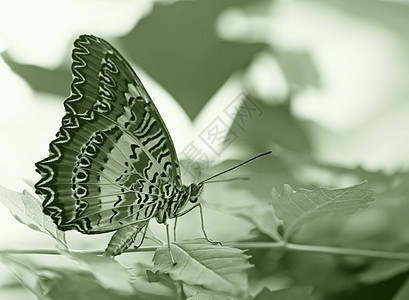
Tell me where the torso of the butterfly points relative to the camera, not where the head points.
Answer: to the viewer's right
